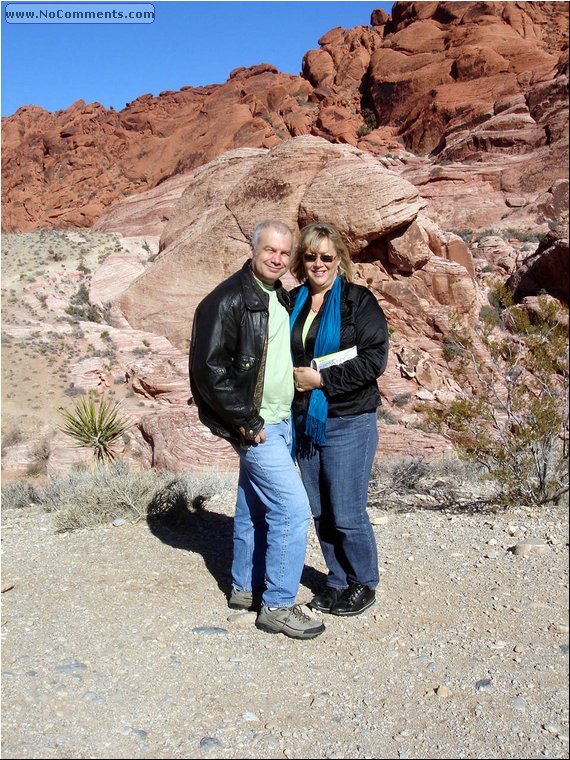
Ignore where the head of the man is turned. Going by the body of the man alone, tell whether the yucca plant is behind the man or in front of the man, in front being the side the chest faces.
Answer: behind

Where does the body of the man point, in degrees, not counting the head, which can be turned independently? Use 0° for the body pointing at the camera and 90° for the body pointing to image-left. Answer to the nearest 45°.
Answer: approximately 315°

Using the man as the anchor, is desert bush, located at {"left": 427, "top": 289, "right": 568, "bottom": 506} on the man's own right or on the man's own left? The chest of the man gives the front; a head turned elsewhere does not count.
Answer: on the man's own left

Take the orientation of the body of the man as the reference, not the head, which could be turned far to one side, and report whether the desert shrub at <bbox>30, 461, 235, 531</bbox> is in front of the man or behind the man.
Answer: behind

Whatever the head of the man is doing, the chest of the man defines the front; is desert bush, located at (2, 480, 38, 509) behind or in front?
behind

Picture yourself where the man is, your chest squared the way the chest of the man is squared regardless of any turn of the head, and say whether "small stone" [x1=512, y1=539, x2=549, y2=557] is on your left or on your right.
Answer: on your left

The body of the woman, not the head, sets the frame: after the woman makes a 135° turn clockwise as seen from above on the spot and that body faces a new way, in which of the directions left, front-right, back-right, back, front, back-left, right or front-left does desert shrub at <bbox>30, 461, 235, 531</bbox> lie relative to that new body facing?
front-left

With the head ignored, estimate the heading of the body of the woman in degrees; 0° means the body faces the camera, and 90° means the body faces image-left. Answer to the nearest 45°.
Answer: approximately 45°
